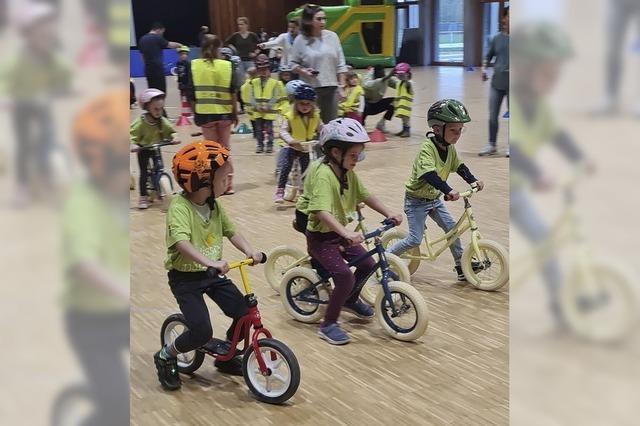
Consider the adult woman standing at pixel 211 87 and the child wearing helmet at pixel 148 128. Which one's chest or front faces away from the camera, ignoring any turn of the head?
the adult woman standing

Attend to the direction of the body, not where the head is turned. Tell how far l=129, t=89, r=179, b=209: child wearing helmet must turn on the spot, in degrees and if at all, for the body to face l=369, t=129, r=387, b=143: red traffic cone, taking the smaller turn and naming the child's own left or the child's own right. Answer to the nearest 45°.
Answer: approximately 90° to the child's own left

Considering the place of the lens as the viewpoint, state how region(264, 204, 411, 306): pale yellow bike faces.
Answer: facing the viewer and to the right of the viewer

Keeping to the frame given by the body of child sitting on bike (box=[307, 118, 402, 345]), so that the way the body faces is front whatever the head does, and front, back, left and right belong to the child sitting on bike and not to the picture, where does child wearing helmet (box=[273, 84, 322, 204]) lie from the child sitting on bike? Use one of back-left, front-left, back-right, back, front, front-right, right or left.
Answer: back-left

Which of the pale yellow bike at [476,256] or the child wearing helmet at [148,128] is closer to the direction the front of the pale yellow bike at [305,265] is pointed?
the pale yellow bike

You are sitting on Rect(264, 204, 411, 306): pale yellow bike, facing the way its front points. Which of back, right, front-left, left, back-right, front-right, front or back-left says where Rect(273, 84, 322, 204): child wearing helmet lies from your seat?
back-left

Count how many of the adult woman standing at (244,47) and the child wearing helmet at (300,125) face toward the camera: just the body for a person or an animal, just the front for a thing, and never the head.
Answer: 2

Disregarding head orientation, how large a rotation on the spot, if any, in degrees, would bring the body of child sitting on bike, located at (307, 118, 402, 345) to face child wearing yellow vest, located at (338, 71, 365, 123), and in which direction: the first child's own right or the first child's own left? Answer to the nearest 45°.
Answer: approximately 135° to the first child's own left

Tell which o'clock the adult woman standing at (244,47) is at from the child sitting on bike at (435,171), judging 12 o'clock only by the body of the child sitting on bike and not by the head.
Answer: The adult woman standing is roughly at 7 o'clock from the child sitting on bike.

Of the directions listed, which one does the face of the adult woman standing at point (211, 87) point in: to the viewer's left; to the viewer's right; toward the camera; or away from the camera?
away from the camera

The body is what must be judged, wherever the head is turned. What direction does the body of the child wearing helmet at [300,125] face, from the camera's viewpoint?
toward the camera

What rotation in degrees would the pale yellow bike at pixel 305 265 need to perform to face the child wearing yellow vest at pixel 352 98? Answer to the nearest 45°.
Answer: approximately 135° to its left

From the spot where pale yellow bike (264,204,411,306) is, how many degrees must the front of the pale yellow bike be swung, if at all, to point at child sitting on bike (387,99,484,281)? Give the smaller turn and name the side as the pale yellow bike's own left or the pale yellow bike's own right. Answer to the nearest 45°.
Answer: approximately 45° to the pale yellow bike's own left

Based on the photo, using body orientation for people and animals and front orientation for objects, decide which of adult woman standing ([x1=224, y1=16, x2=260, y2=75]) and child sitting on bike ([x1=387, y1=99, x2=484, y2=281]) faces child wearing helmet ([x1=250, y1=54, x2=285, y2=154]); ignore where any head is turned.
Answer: the adult woman standing

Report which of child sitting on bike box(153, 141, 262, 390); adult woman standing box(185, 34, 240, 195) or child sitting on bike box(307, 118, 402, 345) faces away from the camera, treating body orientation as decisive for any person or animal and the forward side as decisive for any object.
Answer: the adult woman standing
